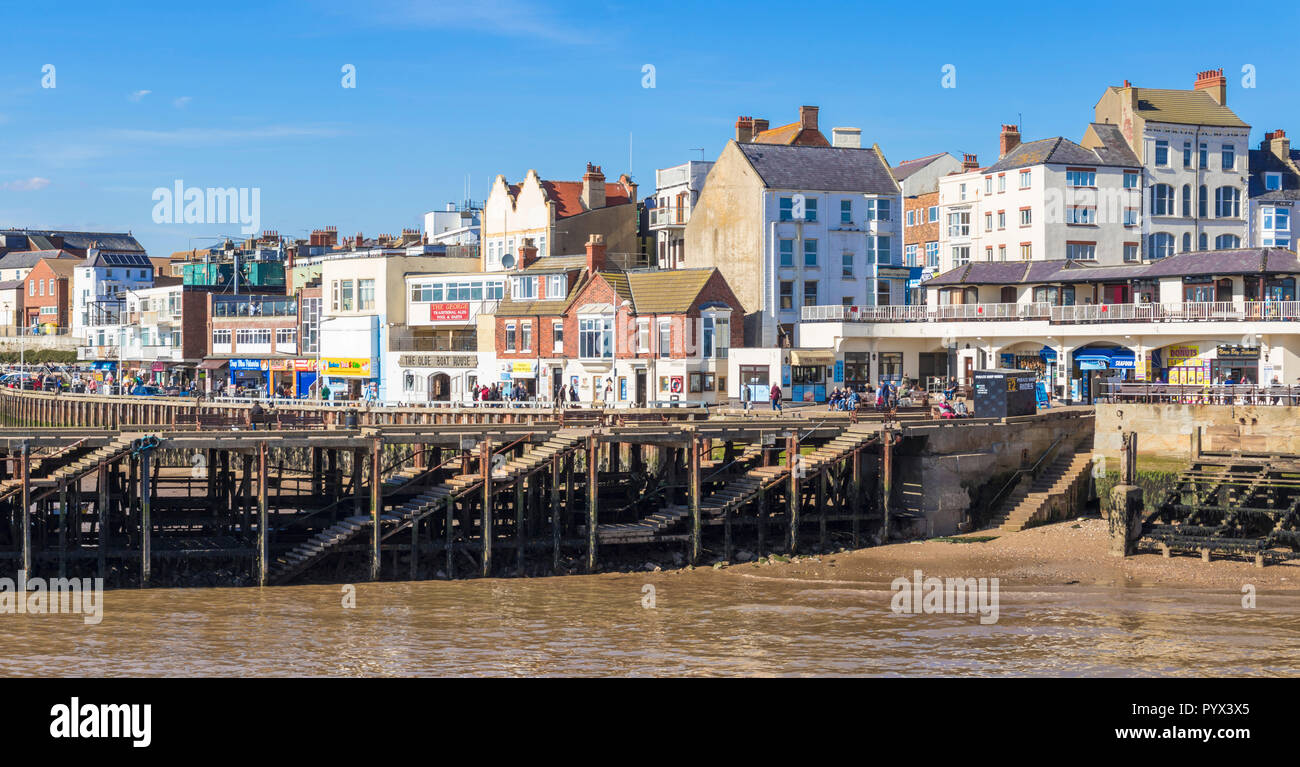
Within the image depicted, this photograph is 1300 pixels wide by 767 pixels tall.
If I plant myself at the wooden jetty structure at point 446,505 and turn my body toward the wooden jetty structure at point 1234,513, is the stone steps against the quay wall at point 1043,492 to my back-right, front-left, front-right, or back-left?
front-left
